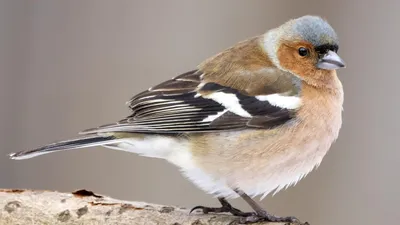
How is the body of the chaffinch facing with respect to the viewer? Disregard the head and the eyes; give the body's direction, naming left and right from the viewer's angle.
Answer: facing to the right of the viewer
